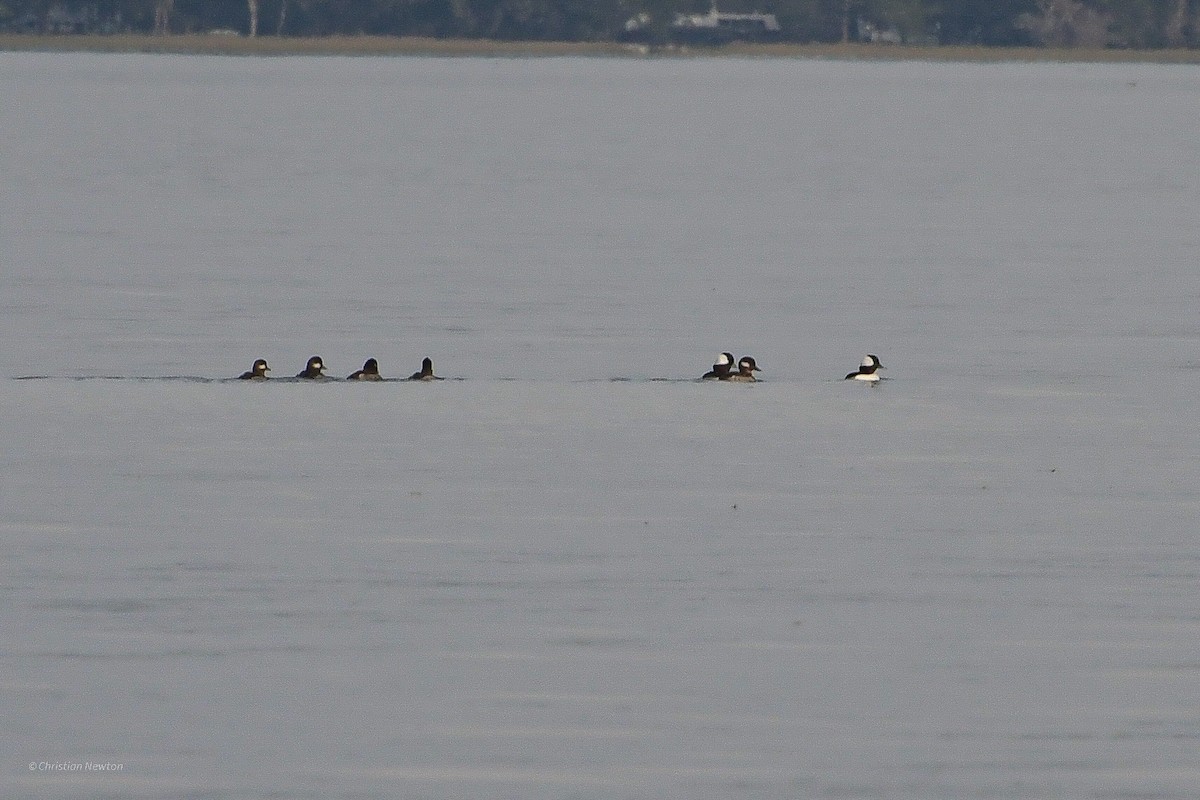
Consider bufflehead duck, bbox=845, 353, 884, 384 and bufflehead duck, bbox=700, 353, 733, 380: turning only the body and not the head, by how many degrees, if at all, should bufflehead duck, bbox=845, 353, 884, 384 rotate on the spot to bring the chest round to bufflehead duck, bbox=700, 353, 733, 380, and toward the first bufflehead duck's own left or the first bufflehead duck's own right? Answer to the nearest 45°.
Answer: approximately 180°

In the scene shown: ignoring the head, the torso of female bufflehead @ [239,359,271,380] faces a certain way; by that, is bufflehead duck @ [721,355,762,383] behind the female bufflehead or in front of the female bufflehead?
in front

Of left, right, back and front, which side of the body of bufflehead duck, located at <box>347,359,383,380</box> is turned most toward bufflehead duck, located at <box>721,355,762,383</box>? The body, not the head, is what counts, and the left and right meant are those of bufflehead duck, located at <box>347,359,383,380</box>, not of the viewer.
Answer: front

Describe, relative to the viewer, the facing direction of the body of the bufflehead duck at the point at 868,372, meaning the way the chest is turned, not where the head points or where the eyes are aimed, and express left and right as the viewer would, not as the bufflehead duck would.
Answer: facing to the right of the viewer

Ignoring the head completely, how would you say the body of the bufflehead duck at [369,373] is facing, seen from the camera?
to the viewer's right

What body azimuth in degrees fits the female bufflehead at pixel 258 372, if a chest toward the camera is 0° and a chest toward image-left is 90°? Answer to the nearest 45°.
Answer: approximately 270°

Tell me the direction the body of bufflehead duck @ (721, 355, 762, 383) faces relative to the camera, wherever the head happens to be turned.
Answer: to the viewer's right

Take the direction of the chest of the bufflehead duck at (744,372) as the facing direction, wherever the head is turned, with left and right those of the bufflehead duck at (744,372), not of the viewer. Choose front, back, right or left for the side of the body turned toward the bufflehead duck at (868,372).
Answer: front

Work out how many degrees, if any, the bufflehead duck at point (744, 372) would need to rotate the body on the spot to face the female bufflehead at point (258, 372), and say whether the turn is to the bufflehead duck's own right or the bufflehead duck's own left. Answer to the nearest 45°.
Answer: approximately 180°
